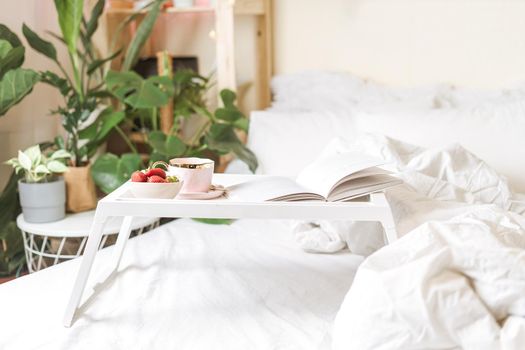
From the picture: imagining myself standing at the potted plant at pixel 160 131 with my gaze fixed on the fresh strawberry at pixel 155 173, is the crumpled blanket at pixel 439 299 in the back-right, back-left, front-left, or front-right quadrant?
front-left

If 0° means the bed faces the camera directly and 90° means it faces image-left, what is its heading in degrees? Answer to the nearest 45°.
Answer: approximately 45°

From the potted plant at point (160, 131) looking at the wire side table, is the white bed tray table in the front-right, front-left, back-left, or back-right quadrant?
front-left

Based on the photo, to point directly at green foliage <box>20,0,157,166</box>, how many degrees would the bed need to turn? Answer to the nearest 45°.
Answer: approximately 90° to its right

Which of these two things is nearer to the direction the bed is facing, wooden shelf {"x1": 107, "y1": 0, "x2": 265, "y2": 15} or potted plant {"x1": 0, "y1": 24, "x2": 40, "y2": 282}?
the potted plant

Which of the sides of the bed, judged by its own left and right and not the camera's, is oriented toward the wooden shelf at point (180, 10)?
right

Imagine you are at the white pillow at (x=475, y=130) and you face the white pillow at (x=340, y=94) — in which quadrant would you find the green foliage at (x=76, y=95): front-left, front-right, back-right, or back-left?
front-left

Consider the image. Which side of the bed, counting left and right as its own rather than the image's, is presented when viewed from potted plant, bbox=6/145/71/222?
right
